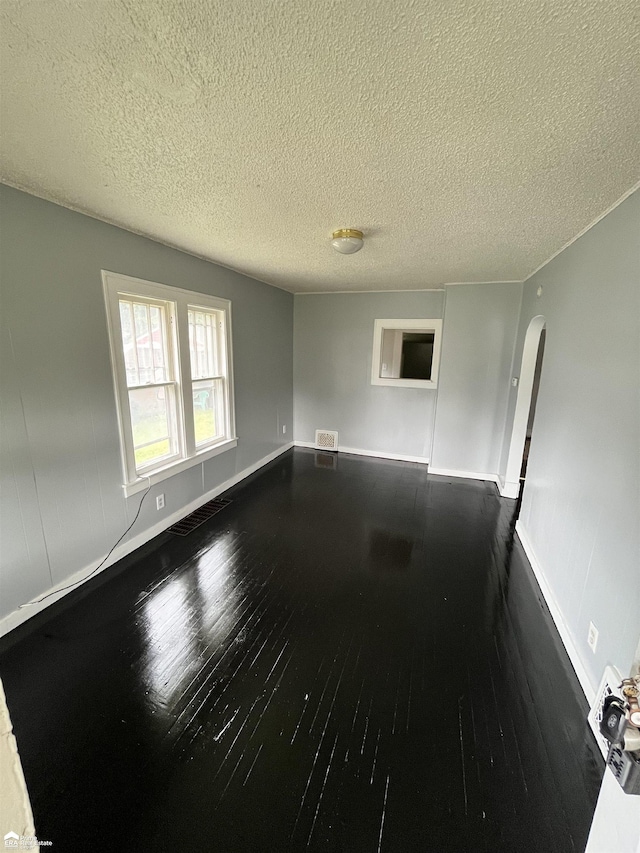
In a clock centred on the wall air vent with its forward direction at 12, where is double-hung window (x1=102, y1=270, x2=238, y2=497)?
The double-hung window is roughly at 1 o'clock from the wall air vent.

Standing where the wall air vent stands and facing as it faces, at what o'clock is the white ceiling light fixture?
The white ceiling light fixture is roughly at 12 o'clock from the wall air vent.

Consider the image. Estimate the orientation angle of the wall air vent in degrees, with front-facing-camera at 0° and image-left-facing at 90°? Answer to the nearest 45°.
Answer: approximately 0°

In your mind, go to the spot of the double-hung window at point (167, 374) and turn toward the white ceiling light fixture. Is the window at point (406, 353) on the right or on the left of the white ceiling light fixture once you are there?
left

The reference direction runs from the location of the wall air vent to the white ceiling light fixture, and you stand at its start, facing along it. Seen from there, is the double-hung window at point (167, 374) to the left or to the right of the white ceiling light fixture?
right
